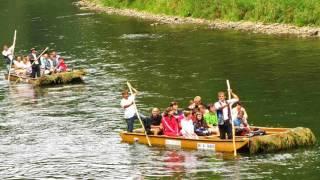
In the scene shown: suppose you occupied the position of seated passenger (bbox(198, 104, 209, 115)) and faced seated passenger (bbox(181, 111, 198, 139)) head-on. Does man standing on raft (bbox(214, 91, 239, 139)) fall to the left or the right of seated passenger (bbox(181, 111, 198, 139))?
left

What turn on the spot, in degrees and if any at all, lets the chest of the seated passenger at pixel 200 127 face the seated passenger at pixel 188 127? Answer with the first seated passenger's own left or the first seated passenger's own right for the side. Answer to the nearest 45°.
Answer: approximately 90° to the first seated passenger's own right

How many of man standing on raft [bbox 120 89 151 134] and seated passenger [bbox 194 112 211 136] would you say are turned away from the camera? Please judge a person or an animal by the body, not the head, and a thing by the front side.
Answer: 0

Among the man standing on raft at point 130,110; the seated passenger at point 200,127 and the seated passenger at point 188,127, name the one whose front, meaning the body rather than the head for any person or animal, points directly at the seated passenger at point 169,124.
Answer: the man standing on raft

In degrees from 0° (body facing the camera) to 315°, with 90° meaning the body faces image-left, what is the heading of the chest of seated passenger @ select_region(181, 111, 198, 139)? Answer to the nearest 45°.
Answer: approximately 315°
